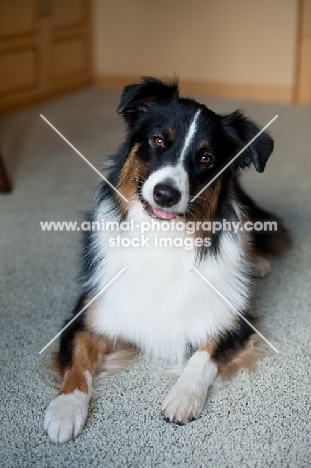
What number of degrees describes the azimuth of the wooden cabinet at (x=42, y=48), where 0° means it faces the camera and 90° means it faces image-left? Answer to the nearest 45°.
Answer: approximately 315°

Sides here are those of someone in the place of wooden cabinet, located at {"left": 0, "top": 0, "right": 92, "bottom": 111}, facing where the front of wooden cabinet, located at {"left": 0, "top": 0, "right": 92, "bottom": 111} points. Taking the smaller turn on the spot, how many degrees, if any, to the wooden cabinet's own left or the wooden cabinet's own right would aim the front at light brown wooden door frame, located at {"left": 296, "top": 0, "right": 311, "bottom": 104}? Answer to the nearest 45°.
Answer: approximately 45° to the wooden cabinet's own left
